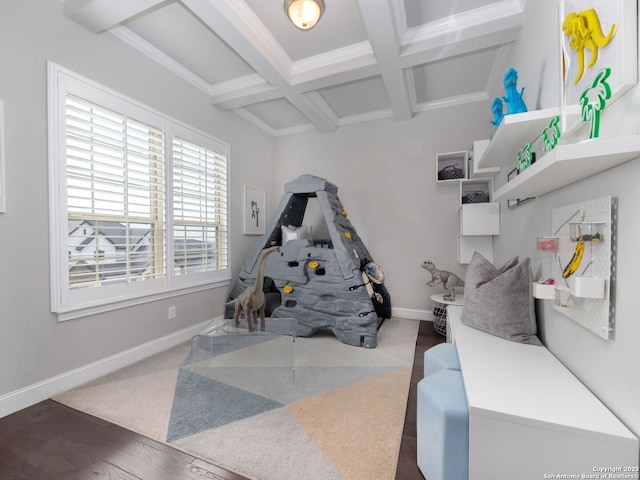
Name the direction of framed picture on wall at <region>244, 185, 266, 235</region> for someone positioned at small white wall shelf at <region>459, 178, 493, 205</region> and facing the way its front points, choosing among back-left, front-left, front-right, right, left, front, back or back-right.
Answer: right

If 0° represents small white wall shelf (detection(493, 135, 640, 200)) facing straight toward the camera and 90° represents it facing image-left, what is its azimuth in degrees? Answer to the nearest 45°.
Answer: approximately 90°

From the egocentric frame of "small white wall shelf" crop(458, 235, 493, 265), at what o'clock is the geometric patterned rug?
The geometric patterned rug is roughly at 1 o'clock from the small white wall shelf.

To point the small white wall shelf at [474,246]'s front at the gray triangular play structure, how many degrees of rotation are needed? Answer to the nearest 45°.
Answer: approximately 45° to its right

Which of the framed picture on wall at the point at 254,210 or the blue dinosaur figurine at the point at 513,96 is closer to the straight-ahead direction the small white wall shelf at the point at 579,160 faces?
the framed picture on wall

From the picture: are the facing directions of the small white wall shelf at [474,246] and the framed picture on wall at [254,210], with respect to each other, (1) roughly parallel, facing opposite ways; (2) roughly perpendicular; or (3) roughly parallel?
roughly perpendicular

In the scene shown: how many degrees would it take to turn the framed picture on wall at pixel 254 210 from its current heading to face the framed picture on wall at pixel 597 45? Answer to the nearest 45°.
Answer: approximately 45° to its right

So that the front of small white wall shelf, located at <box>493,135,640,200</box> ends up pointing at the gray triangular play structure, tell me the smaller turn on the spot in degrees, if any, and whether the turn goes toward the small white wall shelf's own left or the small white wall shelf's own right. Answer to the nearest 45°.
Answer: approximately 45° to the small white wall shelf's own right

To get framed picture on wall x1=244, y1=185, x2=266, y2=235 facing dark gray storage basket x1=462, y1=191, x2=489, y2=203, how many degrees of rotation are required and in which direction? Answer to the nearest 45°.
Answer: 0° — it already faces it

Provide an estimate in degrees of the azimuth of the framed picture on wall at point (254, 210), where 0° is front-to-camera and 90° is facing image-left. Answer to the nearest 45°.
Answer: approximately 315°
